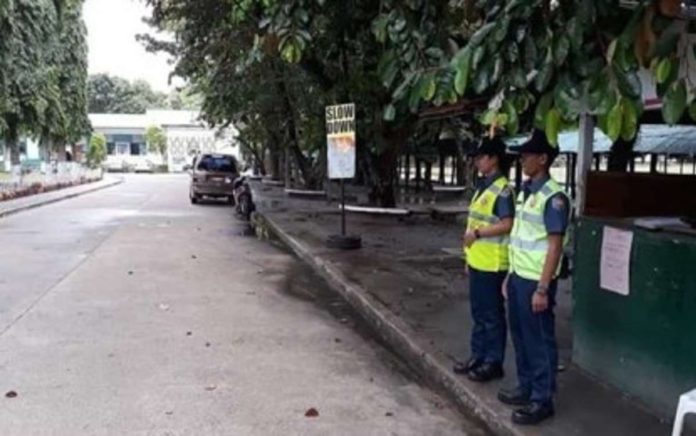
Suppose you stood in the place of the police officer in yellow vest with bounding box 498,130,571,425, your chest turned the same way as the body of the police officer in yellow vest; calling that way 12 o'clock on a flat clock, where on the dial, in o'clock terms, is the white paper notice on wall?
The white paper notice on wall is roughly at 6 o'clock from the police officer in yellow vest.

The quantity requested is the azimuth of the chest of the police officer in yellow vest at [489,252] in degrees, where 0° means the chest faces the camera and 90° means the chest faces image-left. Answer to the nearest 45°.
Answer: approximately 90°

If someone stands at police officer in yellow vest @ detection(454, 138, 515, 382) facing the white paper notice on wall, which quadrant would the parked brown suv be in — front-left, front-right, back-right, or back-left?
back-left

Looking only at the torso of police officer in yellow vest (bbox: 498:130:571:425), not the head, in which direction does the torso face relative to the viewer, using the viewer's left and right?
facing the viewer and to the left of the viewer

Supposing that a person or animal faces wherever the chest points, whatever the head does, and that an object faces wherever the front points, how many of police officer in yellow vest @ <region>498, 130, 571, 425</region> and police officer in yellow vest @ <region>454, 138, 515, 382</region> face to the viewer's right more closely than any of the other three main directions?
0

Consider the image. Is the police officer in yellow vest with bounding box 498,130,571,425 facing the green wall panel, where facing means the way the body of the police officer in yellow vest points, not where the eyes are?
no

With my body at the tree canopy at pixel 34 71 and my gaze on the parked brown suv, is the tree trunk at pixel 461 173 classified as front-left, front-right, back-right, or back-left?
front-left

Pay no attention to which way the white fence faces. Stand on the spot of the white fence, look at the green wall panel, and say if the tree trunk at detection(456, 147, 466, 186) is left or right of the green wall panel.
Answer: left

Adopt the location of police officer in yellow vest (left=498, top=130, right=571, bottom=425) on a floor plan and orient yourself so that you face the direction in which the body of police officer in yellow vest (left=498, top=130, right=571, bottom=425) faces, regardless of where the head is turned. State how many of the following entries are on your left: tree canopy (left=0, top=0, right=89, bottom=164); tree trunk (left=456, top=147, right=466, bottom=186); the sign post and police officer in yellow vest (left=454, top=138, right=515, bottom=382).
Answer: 0

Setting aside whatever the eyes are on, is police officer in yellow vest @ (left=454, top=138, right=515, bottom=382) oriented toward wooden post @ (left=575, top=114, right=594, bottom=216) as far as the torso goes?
no

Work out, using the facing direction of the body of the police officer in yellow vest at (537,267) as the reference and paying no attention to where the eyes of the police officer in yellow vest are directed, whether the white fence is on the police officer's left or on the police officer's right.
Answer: on the police officer's right

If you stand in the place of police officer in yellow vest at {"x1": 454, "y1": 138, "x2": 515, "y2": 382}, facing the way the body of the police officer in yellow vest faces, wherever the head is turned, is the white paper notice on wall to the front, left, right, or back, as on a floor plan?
back
